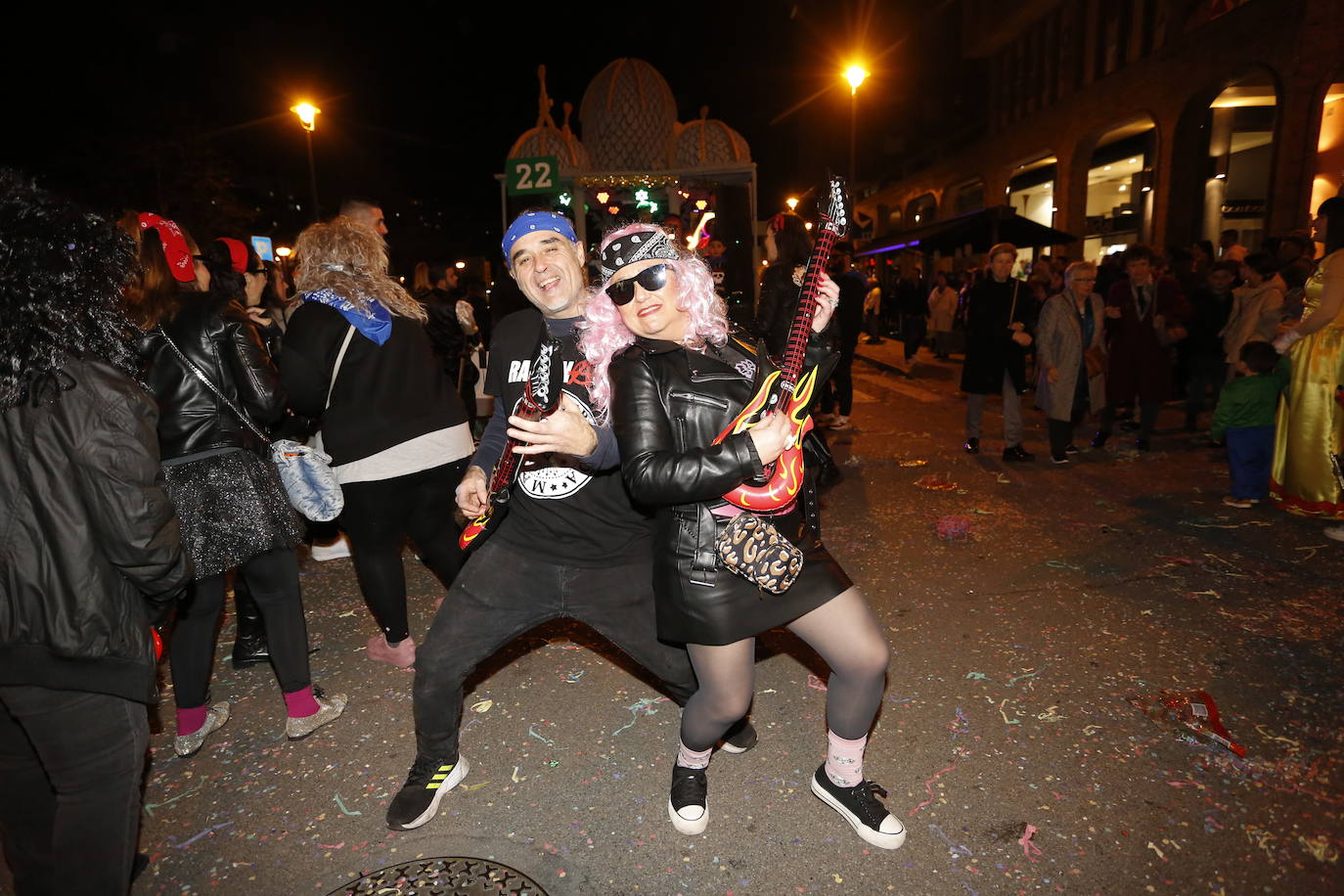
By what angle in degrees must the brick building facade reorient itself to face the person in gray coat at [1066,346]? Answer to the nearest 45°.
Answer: approximately 45° to its left

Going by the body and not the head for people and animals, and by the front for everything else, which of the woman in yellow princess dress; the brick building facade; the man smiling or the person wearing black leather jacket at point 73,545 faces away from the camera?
the person wearing black leather jacket

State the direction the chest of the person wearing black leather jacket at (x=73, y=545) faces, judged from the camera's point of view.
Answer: away from the camera

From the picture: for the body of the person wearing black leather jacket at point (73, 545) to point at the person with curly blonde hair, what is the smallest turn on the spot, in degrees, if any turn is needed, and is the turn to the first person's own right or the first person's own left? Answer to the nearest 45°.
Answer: approximately 45° to the first person's own right

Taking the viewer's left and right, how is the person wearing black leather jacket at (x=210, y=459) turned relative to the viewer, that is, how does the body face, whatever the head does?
facing away from the viewer and to the right of the viewer

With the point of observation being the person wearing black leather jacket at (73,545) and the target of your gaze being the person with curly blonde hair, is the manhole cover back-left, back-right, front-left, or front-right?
front-right

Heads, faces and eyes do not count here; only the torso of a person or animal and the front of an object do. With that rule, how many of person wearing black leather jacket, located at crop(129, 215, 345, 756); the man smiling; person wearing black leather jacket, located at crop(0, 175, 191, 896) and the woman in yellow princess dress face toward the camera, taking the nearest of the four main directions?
1

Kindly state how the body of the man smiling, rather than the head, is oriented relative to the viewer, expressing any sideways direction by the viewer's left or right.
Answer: facing the viewer

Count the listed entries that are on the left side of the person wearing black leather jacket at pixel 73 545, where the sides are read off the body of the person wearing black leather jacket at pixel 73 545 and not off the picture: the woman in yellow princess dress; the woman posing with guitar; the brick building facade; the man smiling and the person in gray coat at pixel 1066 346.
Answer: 0

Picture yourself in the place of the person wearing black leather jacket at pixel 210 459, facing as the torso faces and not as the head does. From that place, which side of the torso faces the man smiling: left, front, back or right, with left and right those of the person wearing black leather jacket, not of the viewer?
right

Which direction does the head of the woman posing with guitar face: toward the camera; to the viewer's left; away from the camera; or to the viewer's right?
toward the camera

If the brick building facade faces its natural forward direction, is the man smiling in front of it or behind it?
in front

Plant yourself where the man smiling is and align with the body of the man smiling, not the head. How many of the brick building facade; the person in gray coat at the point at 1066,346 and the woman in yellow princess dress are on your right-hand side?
0

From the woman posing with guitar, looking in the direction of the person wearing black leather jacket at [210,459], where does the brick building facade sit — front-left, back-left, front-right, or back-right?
back-right

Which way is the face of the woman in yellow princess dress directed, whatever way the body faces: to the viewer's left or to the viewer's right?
to the viewer's left

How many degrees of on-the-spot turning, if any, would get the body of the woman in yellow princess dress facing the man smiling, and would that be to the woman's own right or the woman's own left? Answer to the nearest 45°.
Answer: approximately 90° to the woman's own left

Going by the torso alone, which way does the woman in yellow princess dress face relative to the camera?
to the viewer's left

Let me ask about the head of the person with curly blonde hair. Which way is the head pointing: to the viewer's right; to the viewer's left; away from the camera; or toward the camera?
away from the camera
